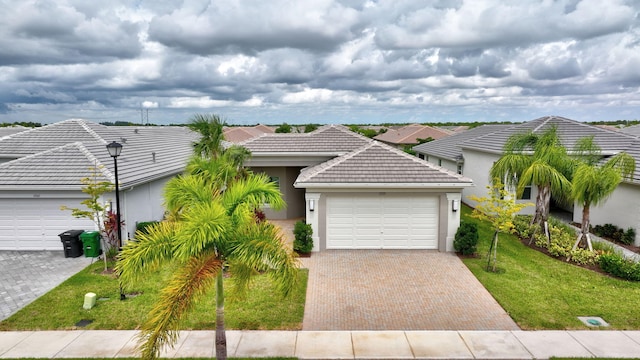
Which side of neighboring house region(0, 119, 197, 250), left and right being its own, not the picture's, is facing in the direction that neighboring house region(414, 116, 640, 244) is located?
left

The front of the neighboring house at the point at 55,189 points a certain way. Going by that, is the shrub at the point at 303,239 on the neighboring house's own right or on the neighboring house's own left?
on the neighboring house's own left

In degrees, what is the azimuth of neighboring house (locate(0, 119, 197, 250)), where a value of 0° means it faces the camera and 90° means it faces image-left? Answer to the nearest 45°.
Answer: approximately 0°

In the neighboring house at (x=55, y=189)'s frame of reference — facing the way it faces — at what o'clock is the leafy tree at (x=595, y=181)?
The leafy tree is roughly at 10 o'clock from the neighboring house.

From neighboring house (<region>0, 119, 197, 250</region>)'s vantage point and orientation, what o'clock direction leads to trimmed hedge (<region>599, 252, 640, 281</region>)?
The trimmed hedge is roughly at 10 o'clock from the neighboring house.

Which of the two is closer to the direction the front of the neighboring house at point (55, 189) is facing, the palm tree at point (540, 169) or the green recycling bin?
the green recycling bin
